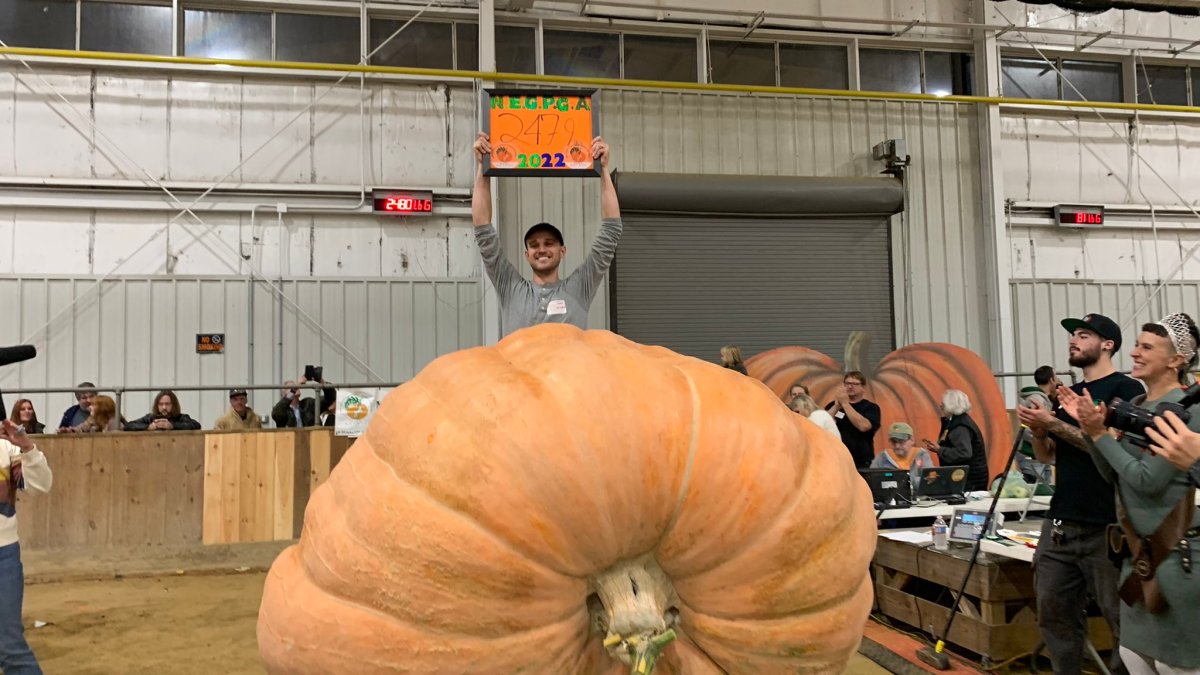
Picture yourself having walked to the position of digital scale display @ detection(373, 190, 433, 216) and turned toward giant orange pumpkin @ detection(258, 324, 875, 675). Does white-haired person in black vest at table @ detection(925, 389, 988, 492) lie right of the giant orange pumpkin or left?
left

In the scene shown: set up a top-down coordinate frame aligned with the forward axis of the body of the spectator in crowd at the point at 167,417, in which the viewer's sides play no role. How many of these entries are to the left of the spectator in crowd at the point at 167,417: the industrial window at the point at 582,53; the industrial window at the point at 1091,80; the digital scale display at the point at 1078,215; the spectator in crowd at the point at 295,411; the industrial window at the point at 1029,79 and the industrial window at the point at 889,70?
6

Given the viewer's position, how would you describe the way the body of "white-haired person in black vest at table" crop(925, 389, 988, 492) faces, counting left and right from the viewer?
facing to the left of the viewer

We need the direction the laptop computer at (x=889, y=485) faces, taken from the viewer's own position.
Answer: facing away from the viewer

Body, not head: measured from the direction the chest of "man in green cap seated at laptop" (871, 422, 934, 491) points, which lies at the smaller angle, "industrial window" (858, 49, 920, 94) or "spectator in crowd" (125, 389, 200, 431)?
the spectator in crowd

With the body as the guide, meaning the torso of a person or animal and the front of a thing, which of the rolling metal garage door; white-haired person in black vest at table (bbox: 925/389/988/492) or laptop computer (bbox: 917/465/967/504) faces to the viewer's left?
the white-haired person in black vest at table

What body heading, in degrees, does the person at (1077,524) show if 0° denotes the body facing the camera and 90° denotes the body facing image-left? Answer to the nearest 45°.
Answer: approximately 45°

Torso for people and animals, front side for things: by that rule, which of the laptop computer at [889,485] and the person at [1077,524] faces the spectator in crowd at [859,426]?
the laptop computer

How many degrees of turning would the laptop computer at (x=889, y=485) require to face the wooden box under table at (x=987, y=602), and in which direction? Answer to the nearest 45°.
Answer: approximately 135° to its right

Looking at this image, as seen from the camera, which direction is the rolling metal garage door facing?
toward the camera

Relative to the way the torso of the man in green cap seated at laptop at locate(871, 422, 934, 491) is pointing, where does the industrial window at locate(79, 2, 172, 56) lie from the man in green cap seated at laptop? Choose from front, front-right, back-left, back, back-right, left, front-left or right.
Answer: right

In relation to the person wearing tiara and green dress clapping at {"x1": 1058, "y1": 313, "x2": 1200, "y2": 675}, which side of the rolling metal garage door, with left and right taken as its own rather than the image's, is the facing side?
front

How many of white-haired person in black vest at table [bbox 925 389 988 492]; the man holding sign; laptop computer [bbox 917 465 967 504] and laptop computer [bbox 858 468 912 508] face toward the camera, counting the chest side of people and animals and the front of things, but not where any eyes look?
1

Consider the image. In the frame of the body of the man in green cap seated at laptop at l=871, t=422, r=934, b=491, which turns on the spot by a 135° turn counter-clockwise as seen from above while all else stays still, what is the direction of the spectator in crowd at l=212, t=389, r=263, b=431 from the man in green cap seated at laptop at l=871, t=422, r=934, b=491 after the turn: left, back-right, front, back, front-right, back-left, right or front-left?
back-left

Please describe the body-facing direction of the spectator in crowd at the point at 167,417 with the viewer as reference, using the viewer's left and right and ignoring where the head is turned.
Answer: facing the viewer

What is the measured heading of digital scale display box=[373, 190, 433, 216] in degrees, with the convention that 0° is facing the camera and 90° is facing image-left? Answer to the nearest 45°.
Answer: approximately 0°

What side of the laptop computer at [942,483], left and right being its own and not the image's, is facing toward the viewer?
back

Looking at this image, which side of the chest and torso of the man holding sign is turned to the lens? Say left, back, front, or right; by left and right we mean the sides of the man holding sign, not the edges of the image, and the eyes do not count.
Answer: front

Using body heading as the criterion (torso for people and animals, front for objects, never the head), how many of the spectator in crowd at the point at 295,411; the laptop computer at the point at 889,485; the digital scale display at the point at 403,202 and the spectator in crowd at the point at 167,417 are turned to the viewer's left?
0
